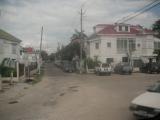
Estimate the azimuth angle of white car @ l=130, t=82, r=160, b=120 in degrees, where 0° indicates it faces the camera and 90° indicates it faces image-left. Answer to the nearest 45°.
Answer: approximately 45°
